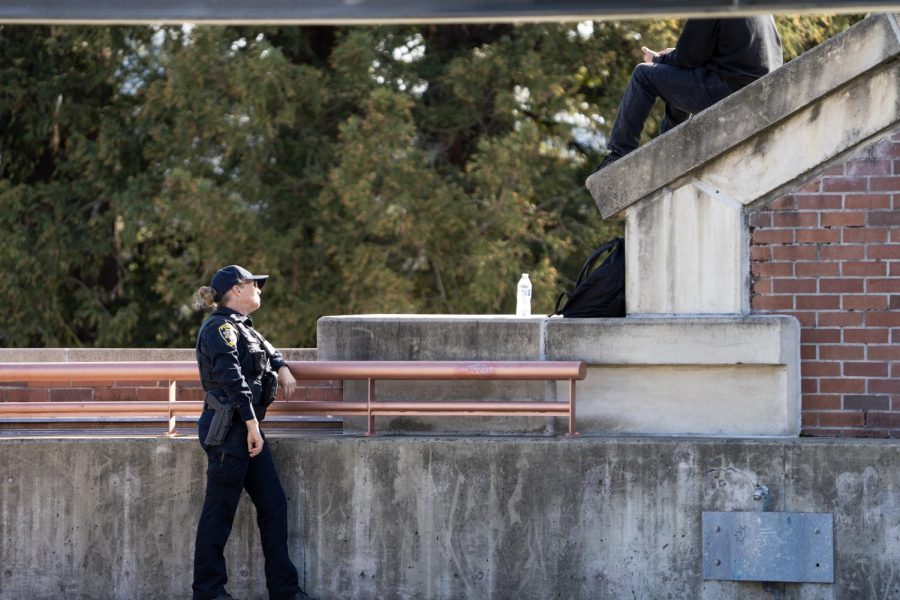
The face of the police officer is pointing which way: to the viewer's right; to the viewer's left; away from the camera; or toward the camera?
to the viewer's right

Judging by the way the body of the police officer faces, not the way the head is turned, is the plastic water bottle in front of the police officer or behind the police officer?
in front

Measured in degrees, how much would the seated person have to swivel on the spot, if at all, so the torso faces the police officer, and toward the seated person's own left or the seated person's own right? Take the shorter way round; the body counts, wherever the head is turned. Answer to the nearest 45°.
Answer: approximately 45° to the seated person's own left

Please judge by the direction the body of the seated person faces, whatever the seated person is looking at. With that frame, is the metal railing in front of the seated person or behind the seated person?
in front

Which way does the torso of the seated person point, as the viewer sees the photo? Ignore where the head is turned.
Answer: to the viewer's left

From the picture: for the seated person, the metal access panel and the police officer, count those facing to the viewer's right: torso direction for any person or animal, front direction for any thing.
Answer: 1

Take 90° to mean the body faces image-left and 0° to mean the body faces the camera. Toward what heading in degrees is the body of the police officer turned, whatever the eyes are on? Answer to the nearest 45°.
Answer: approximately 270°

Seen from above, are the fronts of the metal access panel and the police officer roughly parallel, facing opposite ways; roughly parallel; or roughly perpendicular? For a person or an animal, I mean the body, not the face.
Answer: roughly perpendicular

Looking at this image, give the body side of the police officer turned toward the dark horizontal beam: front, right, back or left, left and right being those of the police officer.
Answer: right

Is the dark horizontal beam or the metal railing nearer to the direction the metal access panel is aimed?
the dark horizontal beam

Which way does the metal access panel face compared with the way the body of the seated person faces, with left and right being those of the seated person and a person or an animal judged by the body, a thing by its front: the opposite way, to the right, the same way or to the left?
to the left
